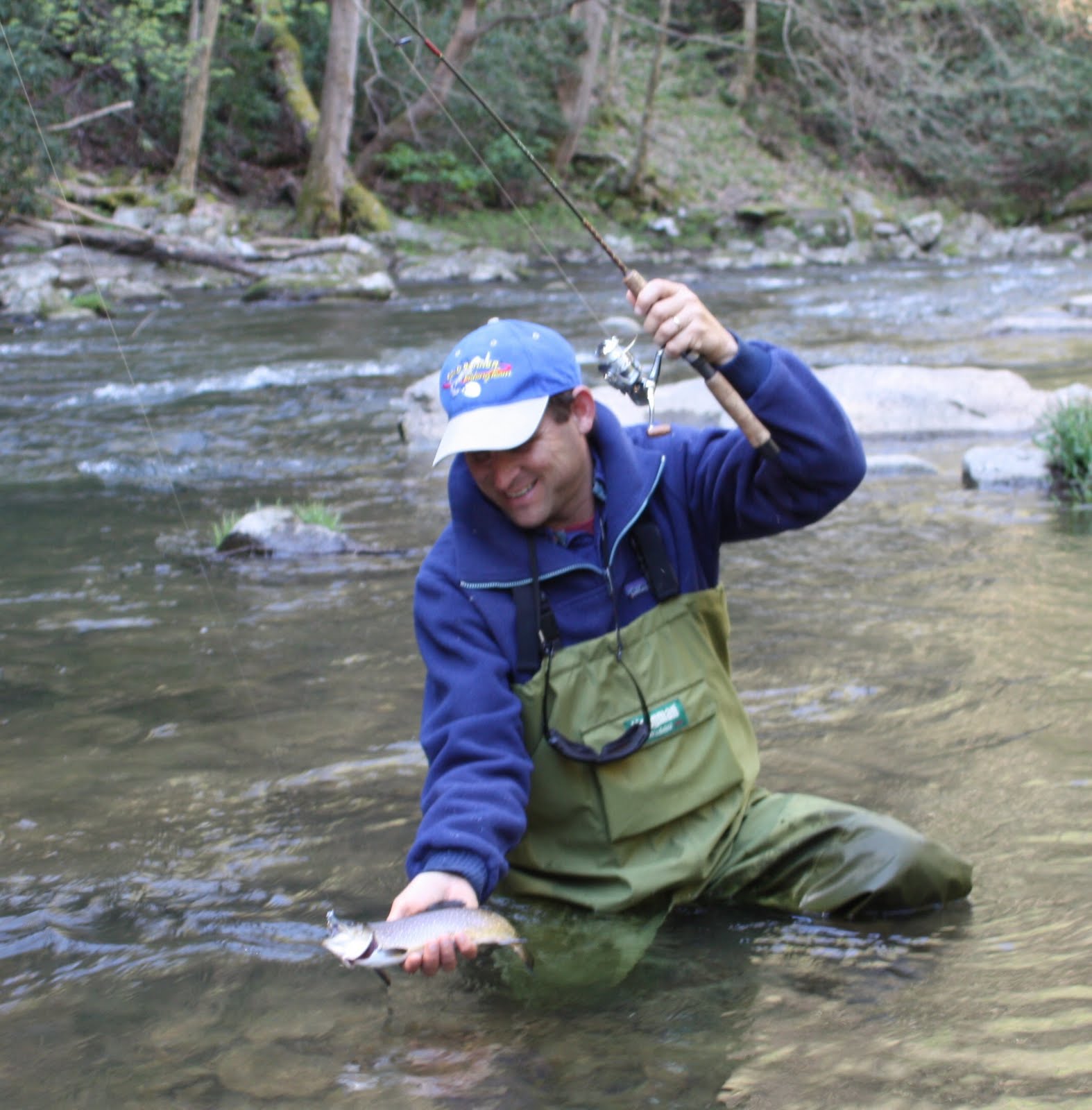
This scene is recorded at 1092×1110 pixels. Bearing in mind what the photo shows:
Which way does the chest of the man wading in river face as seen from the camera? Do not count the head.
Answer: toward the camera

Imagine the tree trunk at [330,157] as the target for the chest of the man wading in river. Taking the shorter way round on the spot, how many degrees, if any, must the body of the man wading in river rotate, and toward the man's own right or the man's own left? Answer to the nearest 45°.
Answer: approximately 180°

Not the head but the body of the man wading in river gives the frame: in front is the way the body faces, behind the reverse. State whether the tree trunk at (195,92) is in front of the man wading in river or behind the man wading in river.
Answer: behind

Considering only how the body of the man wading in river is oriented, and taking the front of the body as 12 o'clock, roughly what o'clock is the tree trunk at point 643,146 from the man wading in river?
The tree trunk is roughly at 6 o'clock from the man wading in river.

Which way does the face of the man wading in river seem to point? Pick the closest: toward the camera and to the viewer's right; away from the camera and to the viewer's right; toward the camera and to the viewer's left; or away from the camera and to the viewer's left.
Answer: toward the camera and to the viewer's left

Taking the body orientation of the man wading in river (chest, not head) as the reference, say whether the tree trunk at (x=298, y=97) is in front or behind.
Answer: behind

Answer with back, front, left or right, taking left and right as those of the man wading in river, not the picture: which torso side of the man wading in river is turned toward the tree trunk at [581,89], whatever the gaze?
back

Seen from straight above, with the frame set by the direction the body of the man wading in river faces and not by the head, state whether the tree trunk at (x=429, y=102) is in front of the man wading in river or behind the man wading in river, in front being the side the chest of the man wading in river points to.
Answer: behind

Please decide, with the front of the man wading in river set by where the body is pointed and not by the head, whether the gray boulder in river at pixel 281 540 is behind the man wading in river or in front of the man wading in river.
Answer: behind

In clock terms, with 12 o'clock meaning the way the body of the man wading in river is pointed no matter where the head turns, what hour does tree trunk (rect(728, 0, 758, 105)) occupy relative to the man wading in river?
The tree trunk is roughly at 6 o'clock from the man wading in river.
